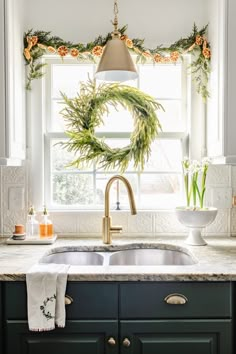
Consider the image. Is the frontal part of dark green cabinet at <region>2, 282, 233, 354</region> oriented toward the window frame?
no

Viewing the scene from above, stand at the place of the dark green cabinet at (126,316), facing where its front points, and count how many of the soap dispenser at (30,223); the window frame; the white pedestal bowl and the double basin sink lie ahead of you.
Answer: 0

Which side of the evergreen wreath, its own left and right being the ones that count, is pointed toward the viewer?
front

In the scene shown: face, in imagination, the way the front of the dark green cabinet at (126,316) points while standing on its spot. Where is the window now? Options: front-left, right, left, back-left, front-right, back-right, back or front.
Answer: back

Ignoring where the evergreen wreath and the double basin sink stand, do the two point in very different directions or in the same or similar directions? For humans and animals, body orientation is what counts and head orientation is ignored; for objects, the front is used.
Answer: same or similar directions

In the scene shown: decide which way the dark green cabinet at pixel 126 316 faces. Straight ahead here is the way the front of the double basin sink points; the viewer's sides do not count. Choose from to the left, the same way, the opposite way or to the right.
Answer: the same way

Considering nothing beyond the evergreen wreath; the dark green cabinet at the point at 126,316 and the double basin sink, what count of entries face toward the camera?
3

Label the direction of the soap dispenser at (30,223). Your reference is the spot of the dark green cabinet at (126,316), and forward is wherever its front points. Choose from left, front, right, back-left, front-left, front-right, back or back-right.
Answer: back-right

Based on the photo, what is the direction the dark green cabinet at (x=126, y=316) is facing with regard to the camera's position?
facing the viewer

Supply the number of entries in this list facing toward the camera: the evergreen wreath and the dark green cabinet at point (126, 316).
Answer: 2

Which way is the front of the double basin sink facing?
toward the camera

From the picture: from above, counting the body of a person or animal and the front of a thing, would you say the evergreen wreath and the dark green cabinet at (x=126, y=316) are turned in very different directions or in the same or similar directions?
same or similar directions

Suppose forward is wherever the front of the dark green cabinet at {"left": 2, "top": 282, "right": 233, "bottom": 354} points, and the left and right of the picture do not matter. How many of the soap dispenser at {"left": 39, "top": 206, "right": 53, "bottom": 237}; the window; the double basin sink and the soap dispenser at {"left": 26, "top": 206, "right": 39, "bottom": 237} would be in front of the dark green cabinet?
0
